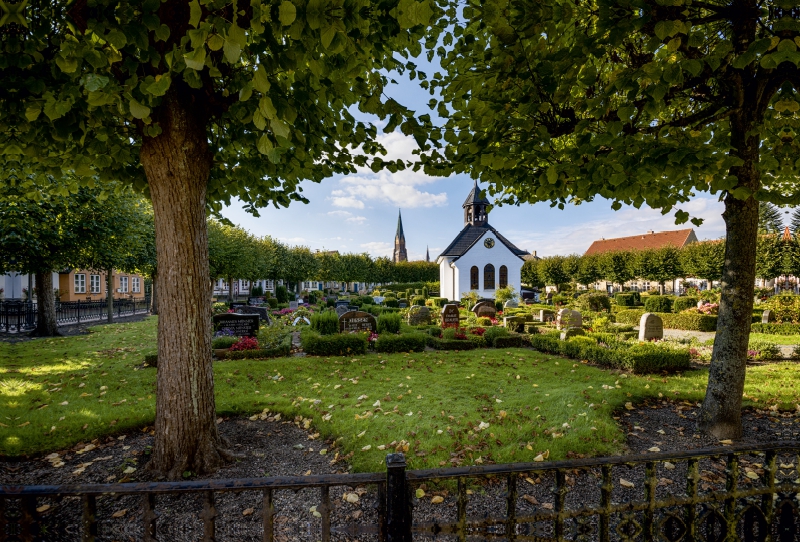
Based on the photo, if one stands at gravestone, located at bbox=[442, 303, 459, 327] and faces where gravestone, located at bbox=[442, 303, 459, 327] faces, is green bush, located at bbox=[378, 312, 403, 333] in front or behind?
in front

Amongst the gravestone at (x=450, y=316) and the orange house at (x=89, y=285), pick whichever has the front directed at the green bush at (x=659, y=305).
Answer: the orange house

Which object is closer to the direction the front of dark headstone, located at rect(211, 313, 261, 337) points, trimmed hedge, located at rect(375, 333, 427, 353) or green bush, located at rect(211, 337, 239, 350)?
the green bush

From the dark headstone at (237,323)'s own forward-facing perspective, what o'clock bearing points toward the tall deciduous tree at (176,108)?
The tall deciduous tree is roughly at 12 o'clock from the dark headstone.

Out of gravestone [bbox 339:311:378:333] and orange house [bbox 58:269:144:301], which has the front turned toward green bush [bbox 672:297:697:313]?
the orange house

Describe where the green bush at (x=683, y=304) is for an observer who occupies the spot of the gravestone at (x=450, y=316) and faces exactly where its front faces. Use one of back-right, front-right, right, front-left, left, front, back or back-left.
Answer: back-left

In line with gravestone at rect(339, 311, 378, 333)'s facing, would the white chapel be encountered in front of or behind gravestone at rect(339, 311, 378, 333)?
behind

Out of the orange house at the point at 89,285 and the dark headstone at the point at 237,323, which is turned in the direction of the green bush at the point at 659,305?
the orange house

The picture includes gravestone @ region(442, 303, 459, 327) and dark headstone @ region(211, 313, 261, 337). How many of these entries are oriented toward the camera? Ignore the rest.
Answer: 2

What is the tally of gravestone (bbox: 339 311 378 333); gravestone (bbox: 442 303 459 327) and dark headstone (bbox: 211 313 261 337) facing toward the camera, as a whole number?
3

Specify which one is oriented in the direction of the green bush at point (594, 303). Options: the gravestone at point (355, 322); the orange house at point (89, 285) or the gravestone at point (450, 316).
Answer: the orange house

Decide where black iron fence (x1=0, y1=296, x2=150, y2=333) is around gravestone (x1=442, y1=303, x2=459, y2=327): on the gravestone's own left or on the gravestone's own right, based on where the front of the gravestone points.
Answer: on the gravestone's own right

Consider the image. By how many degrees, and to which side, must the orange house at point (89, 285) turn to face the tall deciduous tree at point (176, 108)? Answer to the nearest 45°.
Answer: approximately 45° to its right

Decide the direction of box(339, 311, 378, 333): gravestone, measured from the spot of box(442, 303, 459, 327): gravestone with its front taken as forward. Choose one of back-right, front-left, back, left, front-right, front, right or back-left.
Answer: front-right
